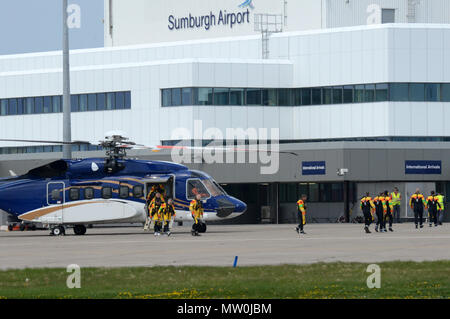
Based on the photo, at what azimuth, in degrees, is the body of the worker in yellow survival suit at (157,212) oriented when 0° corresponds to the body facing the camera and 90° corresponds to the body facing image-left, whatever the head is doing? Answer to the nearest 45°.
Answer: approximately 315°

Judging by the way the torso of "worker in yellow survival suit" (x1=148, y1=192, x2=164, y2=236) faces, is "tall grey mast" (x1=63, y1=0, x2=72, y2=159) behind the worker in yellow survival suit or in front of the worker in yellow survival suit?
behind

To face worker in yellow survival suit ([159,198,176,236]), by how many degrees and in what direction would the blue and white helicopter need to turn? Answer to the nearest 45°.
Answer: approximately 45° to its right

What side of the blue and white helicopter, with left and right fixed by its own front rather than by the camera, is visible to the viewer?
right

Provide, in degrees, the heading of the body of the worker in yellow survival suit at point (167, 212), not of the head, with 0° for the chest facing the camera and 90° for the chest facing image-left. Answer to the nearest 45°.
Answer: approximately 315°

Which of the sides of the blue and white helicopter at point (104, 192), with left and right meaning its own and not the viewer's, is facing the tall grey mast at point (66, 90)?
left

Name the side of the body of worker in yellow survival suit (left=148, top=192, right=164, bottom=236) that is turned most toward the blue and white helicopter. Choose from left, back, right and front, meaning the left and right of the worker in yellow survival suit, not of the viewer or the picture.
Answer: back
